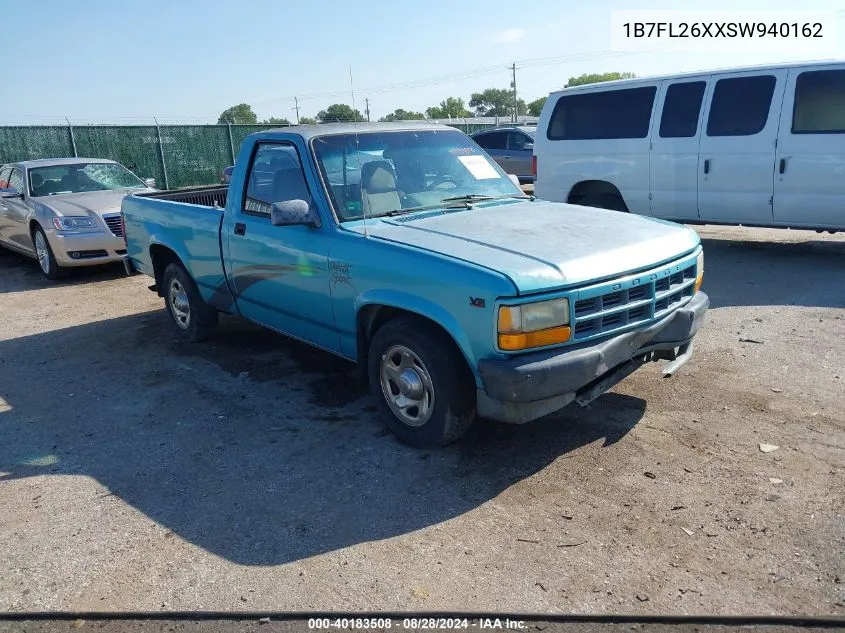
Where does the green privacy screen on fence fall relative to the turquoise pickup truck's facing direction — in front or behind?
behind

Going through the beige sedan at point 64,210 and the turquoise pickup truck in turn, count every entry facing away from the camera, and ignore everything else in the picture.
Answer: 0

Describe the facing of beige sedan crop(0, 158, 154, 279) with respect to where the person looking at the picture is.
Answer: facing the viewer and to the right of the viewer

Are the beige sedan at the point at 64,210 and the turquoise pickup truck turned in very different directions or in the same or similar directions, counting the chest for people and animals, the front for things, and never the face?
same or similar directions

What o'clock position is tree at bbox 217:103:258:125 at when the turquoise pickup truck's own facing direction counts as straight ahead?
The tree is roughly at 7 o'clock from the turquoise pickup truck.

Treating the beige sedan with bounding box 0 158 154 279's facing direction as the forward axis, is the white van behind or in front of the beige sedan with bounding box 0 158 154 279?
in front

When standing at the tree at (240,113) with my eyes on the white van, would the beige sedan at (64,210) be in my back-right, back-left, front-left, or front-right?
front-right

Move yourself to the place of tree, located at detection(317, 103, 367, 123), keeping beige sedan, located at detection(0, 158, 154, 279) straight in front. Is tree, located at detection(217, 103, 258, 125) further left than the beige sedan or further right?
right

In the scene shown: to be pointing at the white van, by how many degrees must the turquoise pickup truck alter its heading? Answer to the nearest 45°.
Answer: approximately 90° to its left

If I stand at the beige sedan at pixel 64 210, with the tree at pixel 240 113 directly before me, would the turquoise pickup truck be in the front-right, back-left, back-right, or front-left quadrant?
back-right
